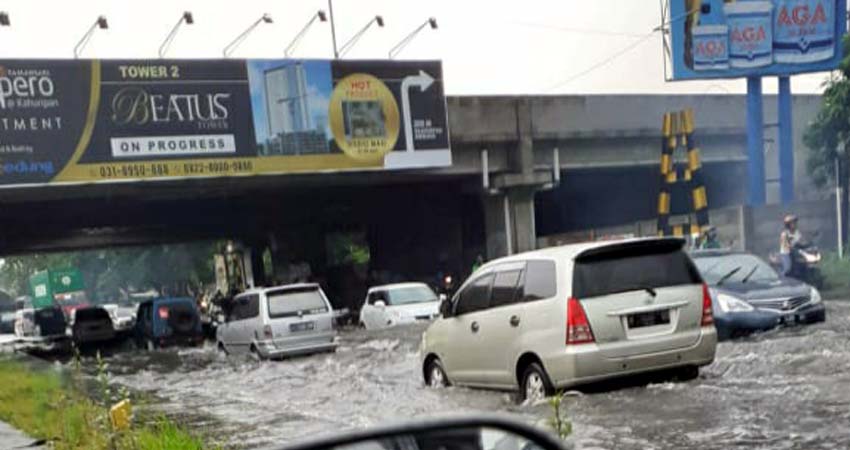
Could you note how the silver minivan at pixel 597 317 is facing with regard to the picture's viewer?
facing away from the viewer and to the left of the viewer

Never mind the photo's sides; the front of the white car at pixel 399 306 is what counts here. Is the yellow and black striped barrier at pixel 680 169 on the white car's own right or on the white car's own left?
on the white car's own left

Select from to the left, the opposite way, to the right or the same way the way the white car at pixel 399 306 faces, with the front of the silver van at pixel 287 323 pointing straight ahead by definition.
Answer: the opposite way

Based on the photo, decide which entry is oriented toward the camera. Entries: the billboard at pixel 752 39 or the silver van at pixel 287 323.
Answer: the billboard

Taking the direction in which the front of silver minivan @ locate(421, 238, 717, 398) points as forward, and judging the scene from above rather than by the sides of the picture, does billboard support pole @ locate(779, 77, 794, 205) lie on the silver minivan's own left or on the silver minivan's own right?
on the silver minivan's own right

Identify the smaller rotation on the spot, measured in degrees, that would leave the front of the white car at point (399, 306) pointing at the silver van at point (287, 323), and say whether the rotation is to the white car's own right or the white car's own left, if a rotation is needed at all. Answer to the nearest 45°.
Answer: approximately 90° to the white car's own right

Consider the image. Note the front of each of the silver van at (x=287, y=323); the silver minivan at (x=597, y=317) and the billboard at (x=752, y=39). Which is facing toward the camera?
the billboard

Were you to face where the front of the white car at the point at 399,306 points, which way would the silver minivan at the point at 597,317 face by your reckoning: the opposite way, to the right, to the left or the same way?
the opposite way

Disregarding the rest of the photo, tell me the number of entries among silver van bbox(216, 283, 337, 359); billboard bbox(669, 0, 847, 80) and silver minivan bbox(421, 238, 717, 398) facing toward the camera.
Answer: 1

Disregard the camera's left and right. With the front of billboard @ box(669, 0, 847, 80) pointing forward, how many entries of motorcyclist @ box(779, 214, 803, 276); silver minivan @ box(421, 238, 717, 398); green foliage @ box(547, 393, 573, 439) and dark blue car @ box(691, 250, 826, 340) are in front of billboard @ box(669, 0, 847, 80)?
4

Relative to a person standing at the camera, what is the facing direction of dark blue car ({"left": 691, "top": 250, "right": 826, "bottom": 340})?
facing the viewer and to the right of the viewer

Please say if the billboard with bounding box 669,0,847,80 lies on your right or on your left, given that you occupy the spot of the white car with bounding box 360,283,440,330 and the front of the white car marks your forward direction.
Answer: on your left

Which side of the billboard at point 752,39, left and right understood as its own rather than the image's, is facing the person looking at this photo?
front

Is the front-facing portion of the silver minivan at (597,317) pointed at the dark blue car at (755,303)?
no

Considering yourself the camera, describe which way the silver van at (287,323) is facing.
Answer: facing away from the viewer and to the left of the viewer

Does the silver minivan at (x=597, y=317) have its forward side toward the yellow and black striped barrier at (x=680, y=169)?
no

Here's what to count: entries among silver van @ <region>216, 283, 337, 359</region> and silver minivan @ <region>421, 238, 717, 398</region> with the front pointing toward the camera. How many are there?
0

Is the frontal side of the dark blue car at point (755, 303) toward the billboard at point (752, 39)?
no
